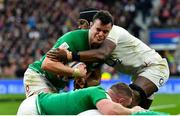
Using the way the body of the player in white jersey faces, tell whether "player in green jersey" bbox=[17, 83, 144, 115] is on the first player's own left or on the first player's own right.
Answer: on the first player's own left

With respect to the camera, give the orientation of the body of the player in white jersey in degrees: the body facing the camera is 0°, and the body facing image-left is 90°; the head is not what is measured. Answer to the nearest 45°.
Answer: approximately 90°
